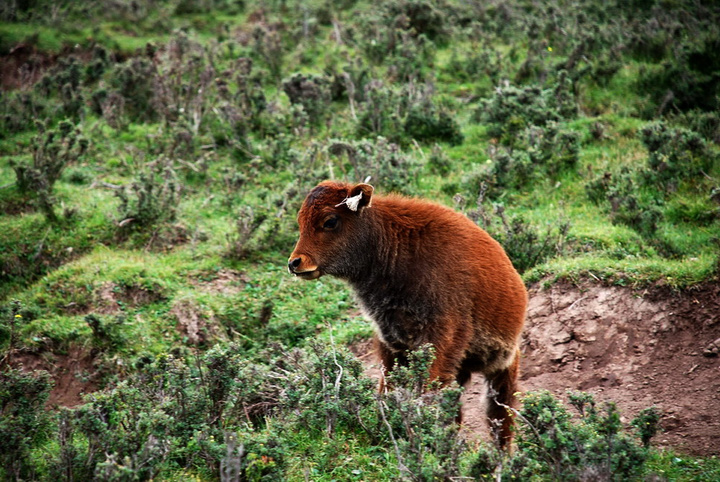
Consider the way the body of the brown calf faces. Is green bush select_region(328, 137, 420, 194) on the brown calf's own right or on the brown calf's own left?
on the brown calf's own right

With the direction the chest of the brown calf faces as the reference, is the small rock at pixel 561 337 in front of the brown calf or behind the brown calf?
behind

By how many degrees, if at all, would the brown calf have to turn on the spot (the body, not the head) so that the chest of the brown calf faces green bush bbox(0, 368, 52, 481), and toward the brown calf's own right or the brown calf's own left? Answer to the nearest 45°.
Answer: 0° — it already faces it

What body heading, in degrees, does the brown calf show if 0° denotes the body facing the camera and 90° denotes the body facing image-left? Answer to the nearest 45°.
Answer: approximately 45°

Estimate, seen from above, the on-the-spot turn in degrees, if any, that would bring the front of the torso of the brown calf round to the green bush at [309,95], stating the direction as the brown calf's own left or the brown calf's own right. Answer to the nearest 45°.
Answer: approximately 135° to the brown calf's own right

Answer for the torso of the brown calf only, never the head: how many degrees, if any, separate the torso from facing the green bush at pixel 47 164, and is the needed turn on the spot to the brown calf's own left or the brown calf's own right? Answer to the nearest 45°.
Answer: approximately 90° to the brown calf's own right

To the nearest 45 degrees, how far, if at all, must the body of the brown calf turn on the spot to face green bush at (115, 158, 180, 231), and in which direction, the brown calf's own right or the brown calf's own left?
approximately 90° to the brown calf's own right

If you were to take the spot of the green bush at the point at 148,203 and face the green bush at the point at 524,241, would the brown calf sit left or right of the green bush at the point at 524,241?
right

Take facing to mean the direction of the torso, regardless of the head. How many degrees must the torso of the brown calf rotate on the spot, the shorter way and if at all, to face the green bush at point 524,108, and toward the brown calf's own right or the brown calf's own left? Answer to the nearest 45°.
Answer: approximately 135° to the brown calf's own right

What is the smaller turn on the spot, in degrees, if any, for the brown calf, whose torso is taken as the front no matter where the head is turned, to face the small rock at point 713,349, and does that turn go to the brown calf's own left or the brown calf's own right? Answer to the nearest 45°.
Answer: approximately 135° to the brown calf's own left

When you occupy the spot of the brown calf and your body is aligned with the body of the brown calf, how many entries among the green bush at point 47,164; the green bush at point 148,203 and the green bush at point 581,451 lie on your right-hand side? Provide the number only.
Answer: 2
